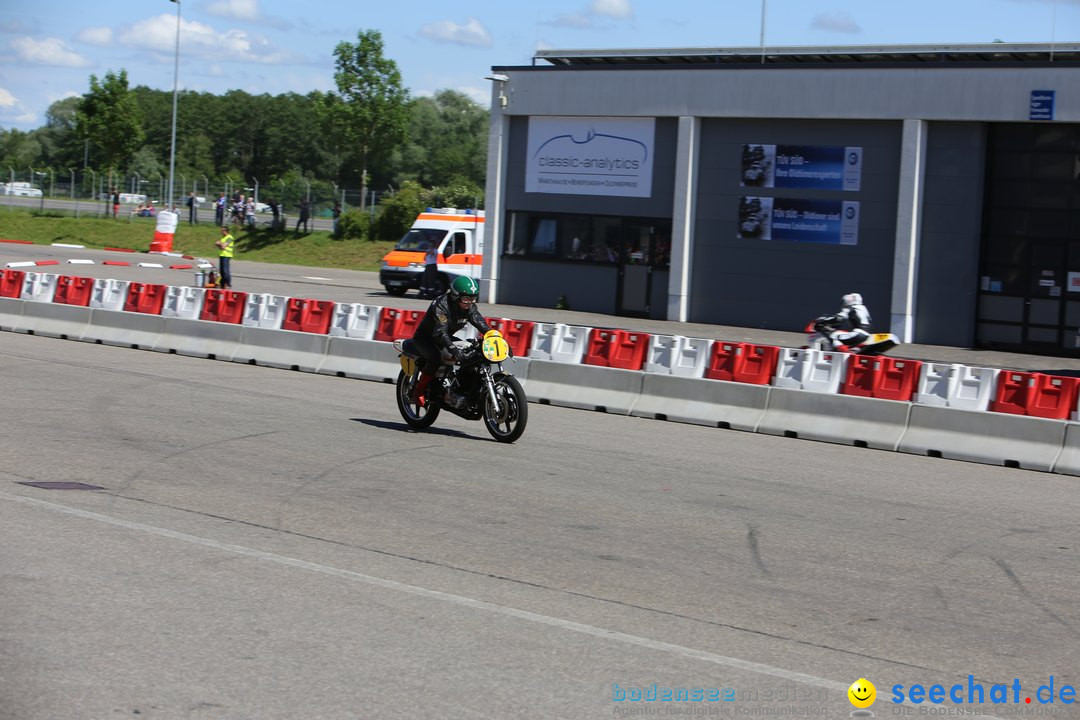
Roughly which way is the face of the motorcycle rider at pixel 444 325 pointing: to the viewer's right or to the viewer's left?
to the viewer's right

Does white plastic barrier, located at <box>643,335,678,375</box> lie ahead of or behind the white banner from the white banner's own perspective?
ahead

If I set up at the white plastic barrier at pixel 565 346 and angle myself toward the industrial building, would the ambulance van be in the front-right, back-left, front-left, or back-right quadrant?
front-left

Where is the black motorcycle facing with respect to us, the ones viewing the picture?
facing the viewer and to the right of the viewer

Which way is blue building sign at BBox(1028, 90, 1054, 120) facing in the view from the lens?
facing the viewer

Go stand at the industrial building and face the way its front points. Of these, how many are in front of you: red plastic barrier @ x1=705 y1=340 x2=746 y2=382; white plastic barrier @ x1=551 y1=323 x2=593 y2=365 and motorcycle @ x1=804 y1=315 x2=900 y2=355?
3

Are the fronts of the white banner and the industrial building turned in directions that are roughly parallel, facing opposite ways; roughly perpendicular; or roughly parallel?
roughly parallel

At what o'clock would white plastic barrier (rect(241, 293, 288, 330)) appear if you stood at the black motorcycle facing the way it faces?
The white plastic barrier is roughly at 7 o'clock from the black motorcycle.

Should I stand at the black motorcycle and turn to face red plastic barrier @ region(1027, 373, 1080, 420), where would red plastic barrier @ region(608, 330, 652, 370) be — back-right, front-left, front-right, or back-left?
front-left

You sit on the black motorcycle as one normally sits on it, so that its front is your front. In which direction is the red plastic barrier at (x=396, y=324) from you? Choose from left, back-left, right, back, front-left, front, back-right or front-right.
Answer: back-left

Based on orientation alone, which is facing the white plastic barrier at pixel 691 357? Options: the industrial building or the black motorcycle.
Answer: the industrial building

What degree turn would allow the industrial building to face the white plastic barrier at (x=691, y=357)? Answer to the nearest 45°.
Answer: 0° — it already faces it

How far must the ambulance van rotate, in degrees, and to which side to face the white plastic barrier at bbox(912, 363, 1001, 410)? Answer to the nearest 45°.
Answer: approximately 45° to its left
